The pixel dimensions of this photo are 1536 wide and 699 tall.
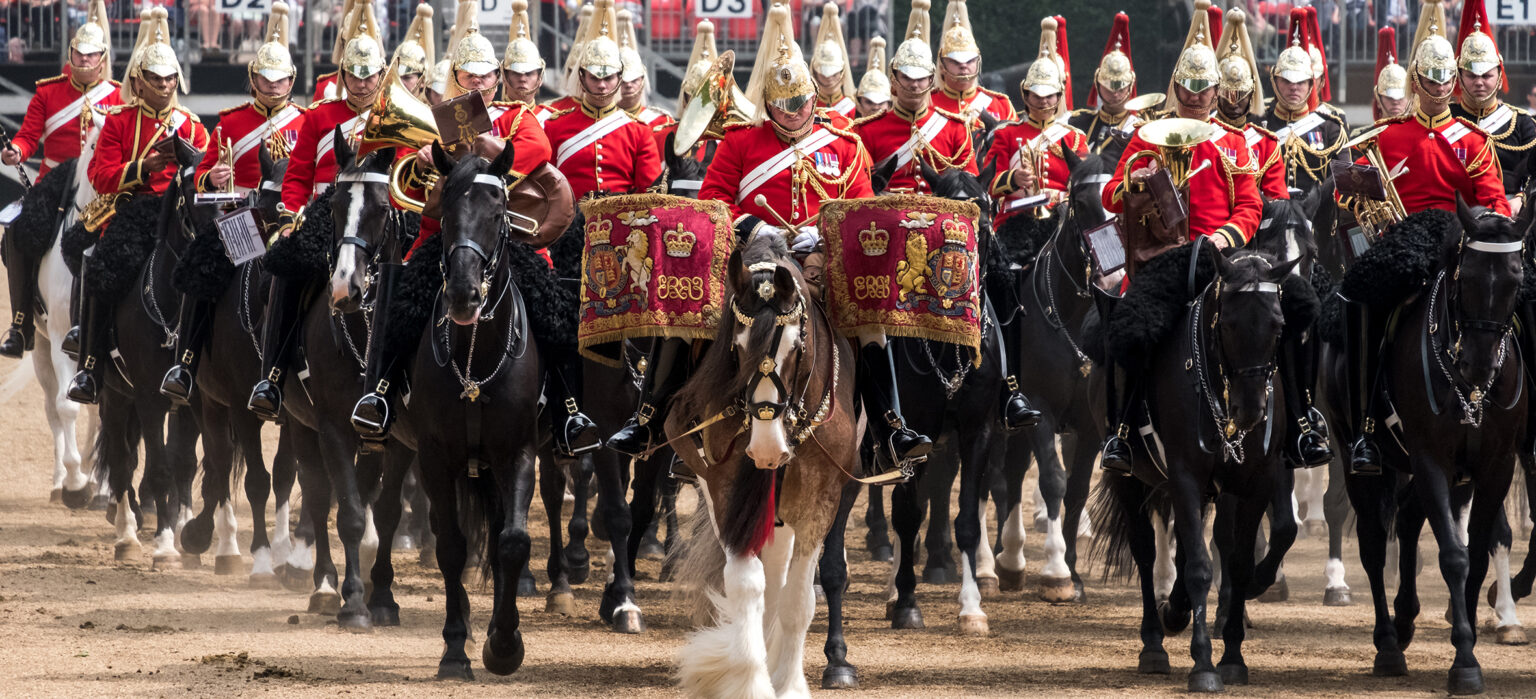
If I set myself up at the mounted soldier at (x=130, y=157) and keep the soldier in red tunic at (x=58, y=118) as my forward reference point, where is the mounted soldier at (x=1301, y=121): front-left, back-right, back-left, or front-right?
back-right

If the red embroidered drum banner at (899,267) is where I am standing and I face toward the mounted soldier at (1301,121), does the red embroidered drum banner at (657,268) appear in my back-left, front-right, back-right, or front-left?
back-left

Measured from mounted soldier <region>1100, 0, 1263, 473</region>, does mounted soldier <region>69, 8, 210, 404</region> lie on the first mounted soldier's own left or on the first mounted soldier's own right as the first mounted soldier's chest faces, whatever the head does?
on the first mounted soldier's own right

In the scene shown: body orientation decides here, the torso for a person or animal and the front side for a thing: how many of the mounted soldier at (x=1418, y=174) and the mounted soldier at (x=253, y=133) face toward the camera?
2

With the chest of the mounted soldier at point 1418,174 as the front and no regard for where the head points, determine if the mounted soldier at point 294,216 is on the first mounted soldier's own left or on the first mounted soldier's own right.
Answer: on the first mounted soldier's own right

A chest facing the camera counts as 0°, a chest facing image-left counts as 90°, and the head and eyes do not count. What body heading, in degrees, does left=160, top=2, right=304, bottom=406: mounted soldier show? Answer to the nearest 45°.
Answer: approximately 0°

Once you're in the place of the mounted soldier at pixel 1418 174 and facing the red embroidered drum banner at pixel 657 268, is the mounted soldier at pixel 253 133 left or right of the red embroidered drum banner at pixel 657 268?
right

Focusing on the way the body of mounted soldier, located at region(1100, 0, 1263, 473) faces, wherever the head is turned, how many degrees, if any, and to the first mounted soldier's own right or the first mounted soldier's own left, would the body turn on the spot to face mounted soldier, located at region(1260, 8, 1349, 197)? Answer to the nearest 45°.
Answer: approximately 180°
